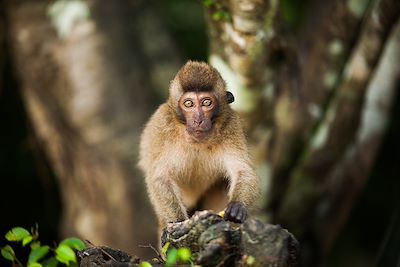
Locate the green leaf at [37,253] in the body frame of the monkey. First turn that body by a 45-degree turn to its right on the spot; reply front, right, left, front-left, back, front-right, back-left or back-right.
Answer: front

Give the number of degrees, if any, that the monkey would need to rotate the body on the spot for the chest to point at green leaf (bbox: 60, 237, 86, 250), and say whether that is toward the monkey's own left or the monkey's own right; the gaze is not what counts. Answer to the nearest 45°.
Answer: approximately 45° to the monkey's own right

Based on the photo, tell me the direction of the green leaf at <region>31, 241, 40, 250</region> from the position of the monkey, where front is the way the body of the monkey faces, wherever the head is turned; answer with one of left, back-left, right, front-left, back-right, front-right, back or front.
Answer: front-right

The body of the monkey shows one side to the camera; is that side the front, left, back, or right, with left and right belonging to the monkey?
front

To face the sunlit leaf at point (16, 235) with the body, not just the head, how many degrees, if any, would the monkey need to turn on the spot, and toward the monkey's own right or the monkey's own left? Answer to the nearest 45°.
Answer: approximately 45° to the monkey's own right

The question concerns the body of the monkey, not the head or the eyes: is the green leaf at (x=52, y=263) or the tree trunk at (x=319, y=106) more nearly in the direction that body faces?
the green leaf

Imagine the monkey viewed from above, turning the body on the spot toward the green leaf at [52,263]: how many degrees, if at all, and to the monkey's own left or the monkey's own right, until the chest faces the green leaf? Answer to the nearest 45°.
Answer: approximately 45° to the monkey's own right

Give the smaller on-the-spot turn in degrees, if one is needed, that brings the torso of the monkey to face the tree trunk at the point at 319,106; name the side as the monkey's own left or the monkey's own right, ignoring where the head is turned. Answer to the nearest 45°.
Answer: approximately 135° to the monkey's own left

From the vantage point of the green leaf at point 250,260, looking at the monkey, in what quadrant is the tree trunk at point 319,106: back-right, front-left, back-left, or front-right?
front-right

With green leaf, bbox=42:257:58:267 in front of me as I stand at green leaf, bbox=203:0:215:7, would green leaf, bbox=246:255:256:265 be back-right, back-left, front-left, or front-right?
front-left
